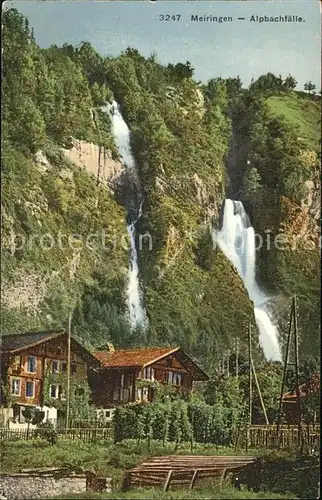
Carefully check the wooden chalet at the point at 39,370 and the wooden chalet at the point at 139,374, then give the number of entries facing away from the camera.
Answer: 0

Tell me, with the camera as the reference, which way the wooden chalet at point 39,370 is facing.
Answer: facing the viewer and to the right of the viewer

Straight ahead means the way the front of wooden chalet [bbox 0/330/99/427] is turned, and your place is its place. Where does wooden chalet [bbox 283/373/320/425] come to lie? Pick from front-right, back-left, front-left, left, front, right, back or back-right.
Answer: front-left
